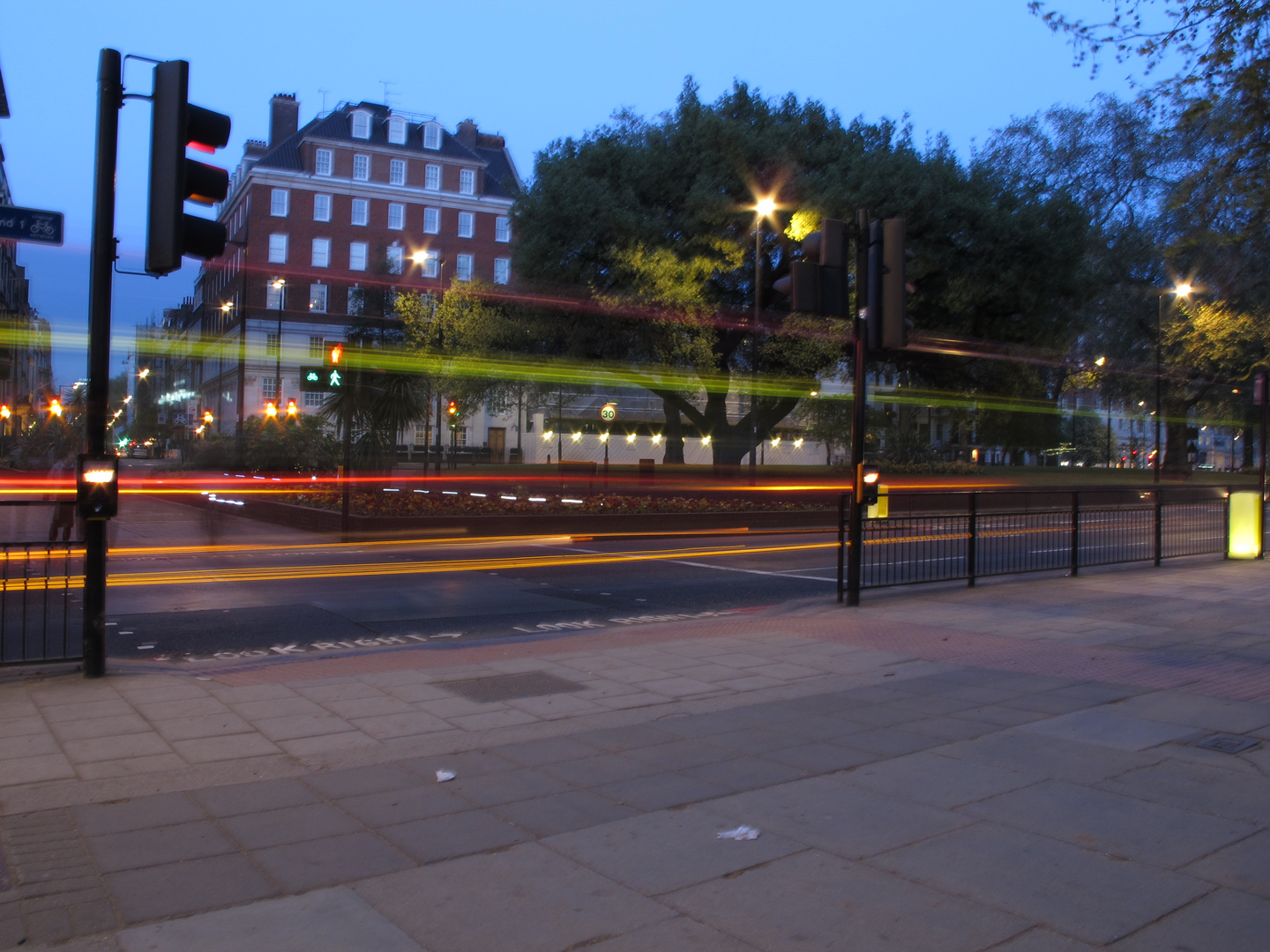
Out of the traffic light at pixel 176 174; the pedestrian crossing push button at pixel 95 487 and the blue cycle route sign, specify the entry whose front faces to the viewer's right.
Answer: the traffic light at pixel 176 174

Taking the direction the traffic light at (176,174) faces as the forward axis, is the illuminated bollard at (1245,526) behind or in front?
in front

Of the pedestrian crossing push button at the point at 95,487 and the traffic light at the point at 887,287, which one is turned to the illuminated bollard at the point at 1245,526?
the traffic light at the point at 887,287

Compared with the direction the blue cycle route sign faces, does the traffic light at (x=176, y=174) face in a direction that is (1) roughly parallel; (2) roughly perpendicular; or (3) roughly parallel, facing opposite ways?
roughly perpendicular

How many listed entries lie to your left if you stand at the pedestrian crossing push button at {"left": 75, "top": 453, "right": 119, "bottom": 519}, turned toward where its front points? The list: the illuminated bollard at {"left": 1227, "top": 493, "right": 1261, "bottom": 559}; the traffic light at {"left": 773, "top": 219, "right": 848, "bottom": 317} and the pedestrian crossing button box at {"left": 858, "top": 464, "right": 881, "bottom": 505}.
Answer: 3

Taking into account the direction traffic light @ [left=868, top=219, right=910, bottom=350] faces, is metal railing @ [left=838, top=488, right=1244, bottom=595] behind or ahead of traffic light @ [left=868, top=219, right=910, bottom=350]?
ahead

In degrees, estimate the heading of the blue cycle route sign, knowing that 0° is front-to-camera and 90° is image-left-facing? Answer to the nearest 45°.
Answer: approximately 0°

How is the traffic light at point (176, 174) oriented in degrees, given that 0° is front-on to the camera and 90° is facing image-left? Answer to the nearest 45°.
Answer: approximately 270°

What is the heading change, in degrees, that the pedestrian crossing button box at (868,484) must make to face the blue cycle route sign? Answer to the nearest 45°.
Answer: approximately 90° to its right

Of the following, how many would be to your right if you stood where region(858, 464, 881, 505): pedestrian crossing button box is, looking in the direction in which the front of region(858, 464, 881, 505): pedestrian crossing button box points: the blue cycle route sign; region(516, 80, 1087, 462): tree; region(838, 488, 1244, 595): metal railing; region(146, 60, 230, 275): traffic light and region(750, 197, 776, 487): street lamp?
2

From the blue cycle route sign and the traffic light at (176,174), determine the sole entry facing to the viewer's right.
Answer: the traffic light

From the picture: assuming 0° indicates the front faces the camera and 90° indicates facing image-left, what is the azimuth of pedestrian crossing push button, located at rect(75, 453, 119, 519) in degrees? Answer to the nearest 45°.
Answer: approximately 0°

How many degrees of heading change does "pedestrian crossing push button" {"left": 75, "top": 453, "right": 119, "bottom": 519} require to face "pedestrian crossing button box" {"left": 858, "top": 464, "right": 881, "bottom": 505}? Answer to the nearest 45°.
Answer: approximately 90° to its left
